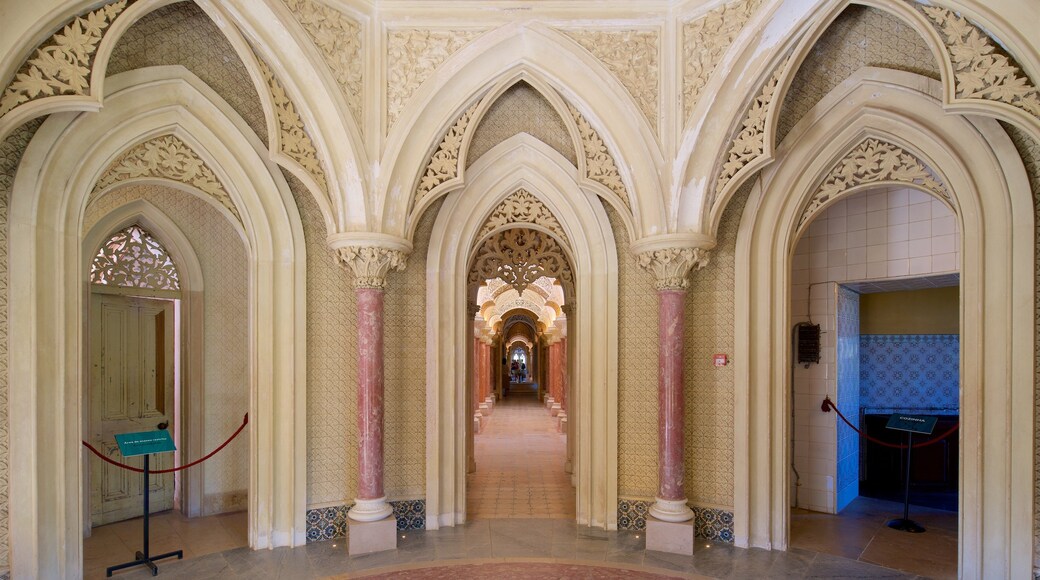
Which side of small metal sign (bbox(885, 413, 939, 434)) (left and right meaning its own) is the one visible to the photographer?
front

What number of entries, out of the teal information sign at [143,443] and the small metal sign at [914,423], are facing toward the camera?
2

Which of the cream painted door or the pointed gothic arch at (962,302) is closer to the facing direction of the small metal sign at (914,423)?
the pointed gothic arch

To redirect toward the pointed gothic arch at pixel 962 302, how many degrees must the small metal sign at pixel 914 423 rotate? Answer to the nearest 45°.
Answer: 0° — it already faces it

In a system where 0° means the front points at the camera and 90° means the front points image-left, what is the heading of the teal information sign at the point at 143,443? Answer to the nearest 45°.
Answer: approximately 0°

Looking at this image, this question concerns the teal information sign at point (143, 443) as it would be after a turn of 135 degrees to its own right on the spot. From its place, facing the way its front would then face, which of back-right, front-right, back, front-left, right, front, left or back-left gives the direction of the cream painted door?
front-right

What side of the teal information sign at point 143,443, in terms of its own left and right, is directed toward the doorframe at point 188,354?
back

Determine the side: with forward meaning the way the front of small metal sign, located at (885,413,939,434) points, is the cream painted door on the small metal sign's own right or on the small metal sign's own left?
on the small metal sign's own right
